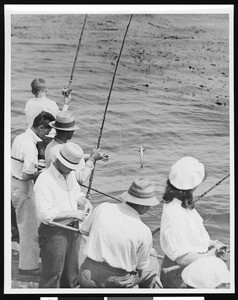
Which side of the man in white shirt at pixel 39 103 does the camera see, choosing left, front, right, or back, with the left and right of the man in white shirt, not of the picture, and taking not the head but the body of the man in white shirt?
back

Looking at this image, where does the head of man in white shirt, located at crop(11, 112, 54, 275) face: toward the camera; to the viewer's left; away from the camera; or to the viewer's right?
to the viewer's right

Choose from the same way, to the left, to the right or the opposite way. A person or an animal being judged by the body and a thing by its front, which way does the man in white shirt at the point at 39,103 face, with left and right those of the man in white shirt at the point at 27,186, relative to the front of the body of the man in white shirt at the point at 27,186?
to the left

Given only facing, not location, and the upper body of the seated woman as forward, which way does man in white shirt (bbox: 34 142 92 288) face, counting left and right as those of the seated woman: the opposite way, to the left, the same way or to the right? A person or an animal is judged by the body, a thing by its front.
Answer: to the right

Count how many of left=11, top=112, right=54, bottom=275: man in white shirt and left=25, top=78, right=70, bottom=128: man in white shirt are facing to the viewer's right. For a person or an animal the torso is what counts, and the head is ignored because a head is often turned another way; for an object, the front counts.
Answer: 1

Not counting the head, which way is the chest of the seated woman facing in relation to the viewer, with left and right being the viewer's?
facing away from the viewer and to the right of the viewer

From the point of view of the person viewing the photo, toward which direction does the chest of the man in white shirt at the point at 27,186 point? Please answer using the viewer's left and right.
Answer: facing to the right of the viewer

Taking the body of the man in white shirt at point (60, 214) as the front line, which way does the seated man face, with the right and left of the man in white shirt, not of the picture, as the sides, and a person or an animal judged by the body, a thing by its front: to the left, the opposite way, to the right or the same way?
to the left
